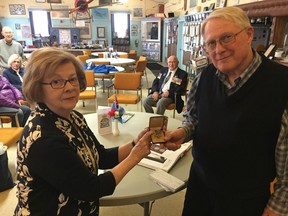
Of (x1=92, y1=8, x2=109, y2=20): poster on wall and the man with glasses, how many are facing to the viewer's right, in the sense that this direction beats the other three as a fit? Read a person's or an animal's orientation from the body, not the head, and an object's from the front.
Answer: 0

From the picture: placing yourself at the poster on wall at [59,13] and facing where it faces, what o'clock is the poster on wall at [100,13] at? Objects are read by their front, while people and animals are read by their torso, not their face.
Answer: the poster on wall at [100,13] is roughly at 9 o'clock from the poster on wall at [59,13].

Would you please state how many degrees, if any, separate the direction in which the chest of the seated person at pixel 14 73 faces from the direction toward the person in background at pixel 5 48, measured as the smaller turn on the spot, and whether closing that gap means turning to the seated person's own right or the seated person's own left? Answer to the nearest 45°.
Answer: approximately 135° to the seated person's own left

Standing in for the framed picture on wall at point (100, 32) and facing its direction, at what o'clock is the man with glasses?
The man with glasses is roughly at 12 o'clock from the framed picture on wall.

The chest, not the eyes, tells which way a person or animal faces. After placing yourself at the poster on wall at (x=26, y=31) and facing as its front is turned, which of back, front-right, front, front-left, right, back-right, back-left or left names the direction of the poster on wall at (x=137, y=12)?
left

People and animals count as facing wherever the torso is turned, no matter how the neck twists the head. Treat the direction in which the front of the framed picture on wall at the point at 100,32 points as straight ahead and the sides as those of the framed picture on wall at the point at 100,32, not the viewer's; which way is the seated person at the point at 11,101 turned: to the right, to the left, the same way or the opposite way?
to the left

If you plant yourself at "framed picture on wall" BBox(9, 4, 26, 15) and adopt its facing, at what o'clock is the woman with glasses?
The woman with glasses is roughly at 12 o'clock from the framed picture on wall.

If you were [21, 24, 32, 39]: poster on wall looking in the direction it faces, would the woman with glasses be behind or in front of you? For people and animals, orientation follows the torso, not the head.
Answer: in front

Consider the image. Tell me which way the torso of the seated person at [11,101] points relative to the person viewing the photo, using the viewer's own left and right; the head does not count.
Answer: facing to the right of the viewer
